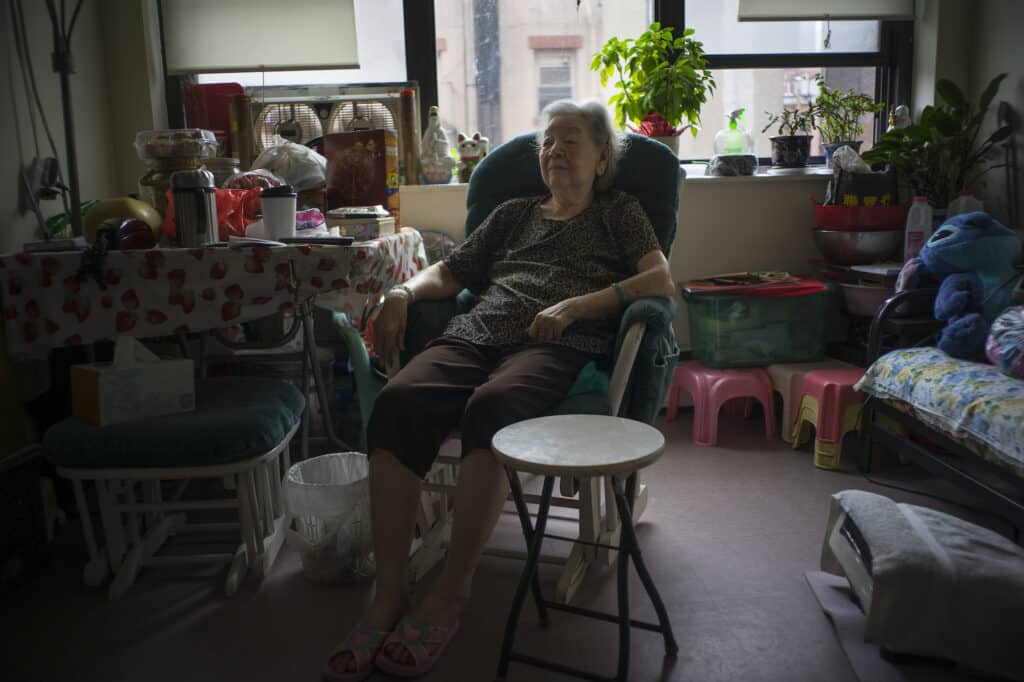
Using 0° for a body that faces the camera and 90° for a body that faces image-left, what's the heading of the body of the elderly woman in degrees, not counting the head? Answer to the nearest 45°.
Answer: approximately 45°

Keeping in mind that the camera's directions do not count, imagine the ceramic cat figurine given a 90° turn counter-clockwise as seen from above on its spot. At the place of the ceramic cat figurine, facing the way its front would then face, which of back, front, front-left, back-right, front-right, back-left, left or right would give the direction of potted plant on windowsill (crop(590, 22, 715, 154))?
front

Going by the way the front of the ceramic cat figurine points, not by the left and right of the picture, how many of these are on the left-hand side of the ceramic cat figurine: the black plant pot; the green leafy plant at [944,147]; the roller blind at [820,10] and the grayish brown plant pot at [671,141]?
4

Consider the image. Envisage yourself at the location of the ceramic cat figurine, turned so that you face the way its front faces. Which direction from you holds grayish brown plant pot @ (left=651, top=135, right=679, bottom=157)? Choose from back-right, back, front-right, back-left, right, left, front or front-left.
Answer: left

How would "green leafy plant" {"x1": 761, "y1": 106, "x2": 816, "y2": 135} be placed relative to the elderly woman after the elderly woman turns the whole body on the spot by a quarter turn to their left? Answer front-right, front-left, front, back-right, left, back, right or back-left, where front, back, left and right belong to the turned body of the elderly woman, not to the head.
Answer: left

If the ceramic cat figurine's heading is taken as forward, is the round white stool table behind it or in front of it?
in front

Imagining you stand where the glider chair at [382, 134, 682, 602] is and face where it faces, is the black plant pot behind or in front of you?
behind

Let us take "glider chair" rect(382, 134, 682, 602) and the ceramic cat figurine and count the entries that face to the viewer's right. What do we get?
0

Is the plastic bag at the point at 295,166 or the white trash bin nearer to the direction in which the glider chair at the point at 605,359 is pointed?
the white trash bin

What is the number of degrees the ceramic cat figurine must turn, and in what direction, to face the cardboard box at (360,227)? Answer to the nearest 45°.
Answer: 0° — it already faces it

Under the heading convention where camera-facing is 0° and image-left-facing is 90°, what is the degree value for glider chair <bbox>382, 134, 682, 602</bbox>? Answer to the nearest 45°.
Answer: approximately 45°

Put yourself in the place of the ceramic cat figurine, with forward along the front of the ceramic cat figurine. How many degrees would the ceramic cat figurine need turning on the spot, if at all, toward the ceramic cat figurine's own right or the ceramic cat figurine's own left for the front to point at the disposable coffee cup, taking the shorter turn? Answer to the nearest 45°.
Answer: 0° — it already faces it
